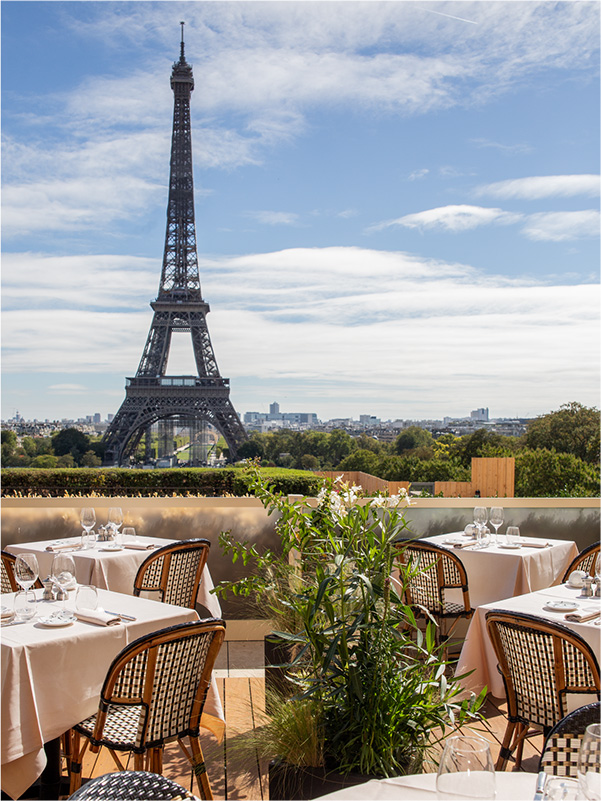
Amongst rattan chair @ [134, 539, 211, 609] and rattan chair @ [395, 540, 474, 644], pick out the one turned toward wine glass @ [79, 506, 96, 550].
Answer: rattan chair @ [134, 539, 211, 609]

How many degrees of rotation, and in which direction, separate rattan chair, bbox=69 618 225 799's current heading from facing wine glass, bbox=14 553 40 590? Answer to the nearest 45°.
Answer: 0° — it already faces it

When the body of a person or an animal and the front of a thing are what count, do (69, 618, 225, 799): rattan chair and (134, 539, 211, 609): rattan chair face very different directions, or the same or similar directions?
same or similar directions

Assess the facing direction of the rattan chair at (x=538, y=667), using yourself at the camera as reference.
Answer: facing away from the viewer and to the right of the viewer

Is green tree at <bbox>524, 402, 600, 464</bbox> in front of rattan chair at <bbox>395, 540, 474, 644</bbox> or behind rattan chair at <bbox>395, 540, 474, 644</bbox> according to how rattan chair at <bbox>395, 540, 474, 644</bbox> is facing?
in front

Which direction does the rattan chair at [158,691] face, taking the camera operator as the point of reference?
facing away from the viewer and to the left of the viewer

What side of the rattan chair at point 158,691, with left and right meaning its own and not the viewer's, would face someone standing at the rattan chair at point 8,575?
front

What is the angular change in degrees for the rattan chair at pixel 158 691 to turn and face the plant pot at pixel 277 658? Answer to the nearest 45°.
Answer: approximately 90° to its right

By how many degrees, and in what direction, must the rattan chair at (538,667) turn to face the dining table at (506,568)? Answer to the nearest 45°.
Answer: approximately 45° to its left

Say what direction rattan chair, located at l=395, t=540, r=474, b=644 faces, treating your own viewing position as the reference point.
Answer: facing away from the viewer and to the right of the viewer

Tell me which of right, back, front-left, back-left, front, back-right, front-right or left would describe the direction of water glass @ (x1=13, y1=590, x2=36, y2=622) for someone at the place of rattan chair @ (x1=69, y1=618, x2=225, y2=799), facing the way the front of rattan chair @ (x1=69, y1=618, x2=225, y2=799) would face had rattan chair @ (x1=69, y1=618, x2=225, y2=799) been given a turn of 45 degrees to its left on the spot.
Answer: front-right

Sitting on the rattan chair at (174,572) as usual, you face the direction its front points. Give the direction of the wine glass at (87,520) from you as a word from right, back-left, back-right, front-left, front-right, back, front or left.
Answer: front

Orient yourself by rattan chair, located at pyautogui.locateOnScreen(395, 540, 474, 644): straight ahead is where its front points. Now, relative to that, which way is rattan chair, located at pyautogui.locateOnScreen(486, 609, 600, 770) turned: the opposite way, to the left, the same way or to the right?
the same way

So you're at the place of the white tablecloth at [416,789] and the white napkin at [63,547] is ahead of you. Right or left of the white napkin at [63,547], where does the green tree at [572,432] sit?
right
